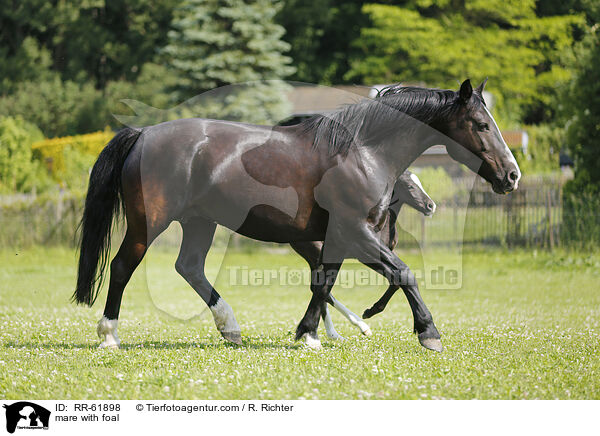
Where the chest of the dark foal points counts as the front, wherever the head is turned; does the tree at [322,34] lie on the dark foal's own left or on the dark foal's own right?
on the dark foal's own left

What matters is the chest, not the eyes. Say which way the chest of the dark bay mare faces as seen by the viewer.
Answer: to the viewer's right

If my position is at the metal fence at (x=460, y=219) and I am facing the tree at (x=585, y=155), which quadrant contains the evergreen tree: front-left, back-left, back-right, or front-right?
back-left

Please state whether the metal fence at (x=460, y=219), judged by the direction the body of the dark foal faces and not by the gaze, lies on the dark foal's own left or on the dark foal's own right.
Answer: on the dark foal's own left

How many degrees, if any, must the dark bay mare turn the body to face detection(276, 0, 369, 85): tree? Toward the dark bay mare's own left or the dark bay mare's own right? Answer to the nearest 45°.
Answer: approximately 90° to the dark bay mare's own left

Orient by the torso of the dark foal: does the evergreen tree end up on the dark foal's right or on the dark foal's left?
on the dark foal's left

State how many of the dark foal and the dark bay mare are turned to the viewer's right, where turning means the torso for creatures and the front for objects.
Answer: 2

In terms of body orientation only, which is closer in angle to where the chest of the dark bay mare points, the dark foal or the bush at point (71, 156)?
the dark foal

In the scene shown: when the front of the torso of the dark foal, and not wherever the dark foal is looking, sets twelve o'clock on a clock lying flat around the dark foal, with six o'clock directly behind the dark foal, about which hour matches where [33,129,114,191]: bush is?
The bush is roughly at 8 o'clock from the dark foal.

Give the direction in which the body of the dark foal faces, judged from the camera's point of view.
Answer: to the viewer's right
